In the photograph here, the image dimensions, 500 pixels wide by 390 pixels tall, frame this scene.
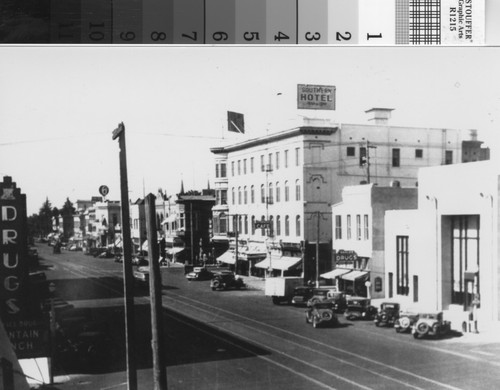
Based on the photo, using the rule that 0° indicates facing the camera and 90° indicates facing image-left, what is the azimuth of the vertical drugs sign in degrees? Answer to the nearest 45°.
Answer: approximately 0°

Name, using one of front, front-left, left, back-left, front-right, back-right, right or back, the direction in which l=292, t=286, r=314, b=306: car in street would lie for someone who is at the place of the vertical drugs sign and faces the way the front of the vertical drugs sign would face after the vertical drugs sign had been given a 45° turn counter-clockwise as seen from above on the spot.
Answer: left
